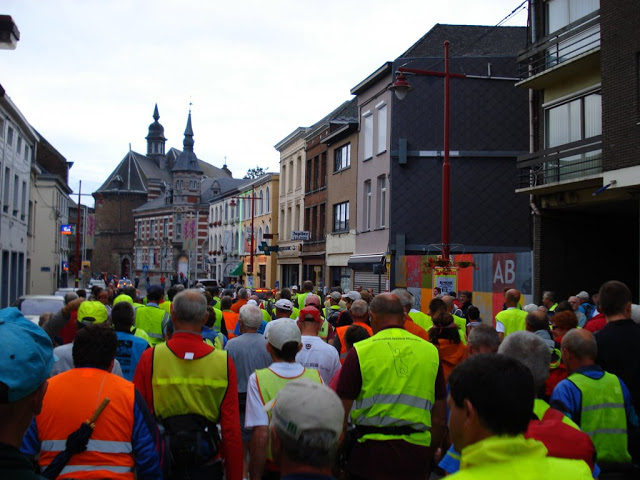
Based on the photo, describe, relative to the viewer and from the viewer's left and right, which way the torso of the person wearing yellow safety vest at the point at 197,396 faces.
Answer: facing away from the viewer

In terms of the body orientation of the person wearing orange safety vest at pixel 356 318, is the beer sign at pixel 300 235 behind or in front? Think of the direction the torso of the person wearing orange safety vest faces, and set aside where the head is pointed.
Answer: in front

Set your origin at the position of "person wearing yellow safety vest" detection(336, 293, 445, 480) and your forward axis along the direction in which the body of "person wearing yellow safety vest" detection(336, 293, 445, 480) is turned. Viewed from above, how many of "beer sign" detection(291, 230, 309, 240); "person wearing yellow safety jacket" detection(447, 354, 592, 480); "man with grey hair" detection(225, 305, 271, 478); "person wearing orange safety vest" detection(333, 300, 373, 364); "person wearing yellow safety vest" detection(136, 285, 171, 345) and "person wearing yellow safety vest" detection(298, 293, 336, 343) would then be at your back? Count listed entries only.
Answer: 1

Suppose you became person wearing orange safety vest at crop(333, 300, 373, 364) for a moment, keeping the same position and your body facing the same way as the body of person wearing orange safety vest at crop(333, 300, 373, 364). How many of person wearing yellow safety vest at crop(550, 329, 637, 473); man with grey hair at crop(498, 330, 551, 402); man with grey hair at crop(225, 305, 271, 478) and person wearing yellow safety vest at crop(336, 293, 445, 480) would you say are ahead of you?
0

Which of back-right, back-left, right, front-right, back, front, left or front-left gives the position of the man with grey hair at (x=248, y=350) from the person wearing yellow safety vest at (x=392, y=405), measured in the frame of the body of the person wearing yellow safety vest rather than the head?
front-left

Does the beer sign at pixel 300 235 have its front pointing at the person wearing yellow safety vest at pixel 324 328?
yes

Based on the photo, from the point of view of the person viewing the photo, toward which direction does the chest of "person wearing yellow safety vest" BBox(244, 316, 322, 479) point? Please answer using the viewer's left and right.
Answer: facing away from the viewer

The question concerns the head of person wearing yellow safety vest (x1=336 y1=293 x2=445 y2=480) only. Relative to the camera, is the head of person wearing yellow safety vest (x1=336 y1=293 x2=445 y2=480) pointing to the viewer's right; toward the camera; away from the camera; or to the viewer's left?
away from the camera

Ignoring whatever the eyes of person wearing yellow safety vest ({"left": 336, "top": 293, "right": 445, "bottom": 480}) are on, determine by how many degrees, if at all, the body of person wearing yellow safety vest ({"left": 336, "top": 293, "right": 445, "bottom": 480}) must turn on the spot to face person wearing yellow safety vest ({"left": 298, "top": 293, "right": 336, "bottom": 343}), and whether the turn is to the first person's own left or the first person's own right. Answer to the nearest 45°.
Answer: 0° — they already face them

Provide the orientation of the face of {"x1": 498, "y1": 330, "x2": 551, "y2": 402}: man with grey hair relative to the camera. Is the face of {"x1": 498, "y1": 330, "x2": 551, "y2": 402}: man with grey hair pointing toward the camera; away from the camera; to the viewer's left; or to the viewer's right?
away from the camera

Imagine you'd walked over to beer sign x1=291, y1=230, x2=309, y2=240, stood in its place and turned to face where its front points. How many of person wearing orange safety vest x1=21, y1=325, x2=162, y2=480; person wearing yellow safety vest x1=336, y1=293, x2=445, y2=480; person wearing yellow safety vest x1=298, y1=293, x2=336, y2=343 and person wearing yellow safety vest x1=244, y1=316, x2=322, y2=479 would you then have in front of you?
4

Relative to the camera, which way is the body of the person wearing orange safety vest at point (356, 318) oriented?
away from the camera

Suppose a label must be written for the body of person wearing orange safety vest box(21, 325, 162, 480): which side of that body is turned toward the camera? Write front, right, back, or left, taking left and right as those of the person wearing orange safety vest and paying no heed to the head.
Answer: back

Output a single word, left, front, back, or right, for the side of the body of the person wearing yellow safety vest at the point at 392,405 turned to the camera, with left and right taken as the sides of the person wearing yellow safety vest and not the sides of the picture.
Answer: back

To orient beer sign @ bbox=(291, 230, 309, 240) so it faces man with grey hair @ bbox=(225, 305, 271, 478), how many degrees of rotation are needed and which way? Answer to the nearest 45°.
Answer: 0° — it already faces them

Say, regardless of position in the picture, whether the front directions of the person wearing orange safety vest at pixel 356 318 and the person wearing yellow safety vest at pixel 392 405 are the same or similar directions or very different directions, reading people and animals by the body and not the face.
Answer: same or similar directions

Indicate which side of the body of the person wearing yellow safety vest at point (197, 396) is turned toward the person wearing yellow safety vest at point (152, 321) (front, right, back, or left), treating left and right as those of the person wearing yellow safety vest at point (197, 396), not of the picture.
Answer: front
